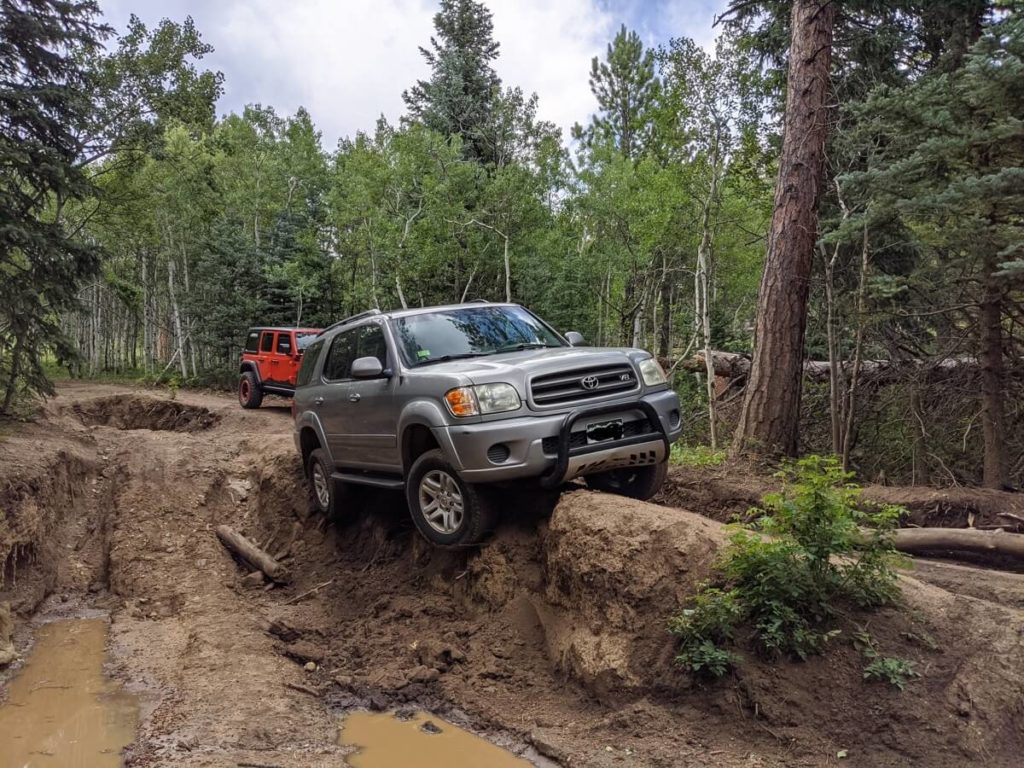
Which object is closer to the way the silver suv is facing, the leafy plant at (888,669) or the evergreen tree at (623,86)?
the leafy plant

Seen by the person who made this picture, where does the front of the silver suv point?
facing the viewer and to the right of the viewer

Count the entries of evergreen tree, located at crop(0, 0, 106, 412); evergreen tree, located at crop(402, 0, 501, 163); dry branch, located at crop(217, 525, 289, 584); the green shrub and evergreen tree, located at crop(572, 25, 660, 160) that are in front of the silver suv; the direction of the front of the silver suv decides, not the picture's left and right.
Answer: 1

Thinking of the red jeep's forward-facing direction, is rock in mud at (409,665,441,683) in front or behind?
in front

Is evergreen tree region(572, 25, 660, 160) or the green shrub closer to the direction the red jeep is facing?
the green shrub

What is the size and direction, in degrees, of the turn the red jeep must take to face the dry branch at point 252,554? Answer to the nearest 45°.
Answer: approximately 45° to its right

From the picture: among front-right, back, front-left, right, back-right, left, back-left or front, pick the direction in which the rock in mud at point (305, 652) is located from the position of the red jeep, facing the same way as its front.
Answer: front-right

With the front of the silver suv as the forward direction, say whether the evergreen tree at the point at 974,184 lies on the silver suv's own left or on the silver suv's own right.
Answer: on the silver suv's own left

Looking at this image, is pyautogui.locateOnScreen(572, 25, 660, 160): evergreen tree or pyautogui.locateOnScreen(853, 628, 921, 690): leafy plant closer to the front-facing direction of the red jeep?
the leafy plant

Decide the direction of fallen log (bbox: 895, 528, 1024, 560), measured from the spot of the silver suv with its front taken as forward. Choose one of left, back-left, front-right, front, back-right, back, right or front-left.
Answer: front-left

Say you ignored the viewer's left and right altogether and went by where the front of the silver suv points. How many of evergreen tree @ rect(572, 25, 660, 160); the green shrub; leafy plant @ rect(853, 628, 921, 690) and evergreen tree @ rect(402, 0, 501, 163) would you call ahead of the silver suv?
2

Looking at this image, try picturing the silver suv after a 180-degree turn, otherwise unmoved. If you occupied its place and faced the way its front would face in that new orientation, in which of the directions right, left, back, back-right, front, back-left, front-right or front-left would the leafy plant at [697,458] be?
right

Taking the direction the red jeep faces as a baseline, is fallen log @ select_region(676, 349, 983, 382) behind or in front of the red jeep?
in front
